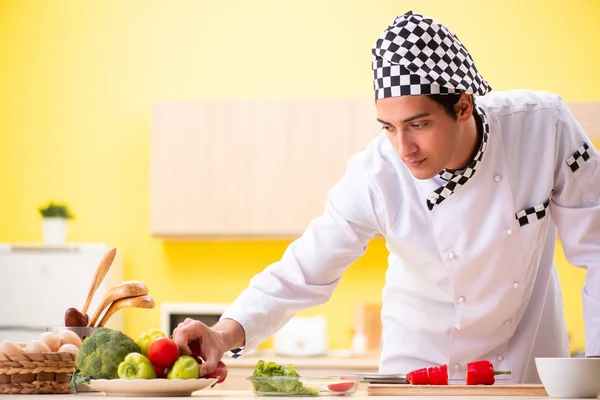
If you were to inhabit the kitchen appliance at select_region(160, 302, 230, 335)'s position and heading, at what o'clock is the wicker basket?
The wicker basket is roughly at 12 o'clock from the kitchen appliance.

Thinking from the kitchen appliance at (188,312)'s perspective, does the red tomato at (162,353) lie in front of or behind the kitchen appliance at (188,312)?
in front

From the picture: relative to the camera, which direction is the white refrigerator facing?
toward the camera

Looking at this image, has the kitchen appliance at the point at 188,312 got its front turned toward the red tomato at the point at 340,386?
yes

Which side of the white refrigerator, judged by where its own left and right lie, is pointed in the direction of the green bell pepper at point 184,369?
front

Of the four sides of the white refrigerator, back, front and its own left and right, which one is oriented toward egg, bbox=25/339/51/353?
front

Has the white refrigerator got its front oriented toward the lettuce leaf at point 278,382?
yes

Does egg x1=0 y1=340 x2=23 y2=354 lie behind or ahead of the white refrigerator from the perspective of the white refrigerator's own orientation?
ahead

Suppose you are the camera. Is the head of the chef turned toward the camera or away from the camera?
toward the camera

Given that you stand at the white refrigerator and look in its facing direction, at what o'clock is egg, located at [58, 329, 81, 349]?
The egg is roughly at 12 o'clock from the white refrigerator.

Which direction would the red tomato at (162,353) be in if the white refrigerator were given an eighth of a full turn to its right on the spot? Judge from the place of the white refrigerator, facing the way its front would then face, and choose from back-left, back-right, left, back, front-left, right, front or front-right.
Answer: front-left

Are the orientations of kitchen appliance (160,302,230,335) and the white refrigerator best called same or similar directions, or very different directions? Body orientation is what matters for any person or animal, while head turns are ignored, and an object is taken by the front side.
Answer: same or similar directions

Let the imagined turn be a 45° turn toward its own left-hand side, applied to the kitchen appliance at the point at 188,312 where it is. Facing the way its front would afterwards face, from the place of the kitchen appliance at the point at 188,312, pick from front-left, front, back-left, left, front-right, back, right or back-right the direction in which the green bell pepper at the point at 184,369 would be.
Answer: front-right

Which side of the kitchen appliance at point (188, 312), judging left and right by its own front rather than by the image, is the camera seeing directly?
front

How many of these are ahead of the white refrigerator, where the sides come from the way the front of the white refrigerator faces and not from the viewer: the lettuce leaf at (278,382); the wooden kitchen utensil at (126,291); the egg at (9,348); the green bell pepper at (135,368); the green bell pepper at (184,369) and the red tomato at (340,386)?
6
